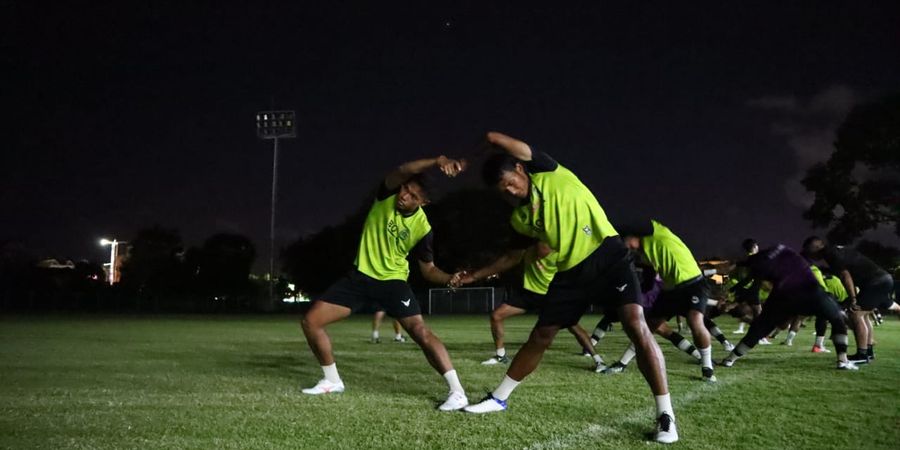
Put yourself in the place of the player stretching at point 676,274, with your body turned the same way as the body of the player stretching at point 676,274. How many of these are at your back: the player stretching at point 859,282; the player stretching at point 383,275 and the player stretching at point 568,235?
1

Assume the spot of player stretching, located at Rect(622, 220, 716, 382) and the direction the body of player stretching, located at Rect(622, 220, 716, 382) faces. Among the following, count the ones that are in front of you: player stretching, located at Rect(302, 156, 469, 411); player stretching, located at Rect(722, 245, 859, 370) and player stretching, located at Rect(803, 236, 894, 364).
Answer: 1

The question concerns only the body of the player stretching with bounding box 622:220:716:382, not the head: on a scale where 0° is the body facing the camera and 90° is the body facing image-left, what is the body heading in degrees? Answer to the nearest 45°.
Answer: approximately 45°

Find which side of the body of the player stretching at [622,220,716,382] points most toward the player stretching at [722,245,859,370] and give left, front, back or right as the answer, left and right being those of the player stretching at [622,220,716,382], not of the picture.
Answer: back

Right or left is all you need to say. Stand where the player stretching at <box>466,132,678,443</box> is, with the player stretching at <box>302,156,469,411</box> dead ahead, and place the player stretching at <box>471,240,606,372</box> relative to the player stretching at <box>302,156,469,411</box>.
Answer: right

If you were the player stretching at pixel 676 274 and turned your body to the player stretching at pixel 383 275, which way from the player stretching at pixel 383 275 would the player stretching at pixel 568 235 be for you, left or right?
left

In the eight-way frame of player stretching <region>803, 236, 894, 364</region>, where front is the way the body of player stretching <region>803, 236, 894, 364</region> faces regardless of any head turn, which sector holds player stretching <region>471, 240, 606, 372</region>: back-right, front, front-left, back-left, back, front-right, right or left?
front-left

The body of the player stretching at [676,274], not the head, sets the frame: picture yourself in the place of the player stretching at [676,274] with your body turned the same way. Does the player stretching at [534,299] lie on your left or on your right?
on your right

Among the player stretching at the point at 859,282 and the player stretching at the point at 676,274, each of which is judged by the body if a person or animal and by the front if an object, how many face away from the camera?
0

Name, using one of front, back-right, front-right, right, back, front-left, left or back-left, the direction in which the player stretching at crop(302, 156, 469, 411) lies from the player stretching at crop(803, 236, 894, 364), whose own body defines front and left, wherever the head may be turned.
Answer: front-left

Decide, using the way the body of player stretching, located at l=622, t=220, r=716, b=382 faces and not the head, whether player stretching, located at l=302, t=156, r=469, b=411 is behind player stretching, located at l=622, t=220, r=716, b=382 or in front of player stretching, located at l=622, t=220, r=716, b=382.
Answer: in front

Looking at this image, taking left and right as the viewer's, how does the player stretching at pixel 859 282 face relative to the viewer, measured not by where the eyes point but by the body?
facing to the left of the viewer
